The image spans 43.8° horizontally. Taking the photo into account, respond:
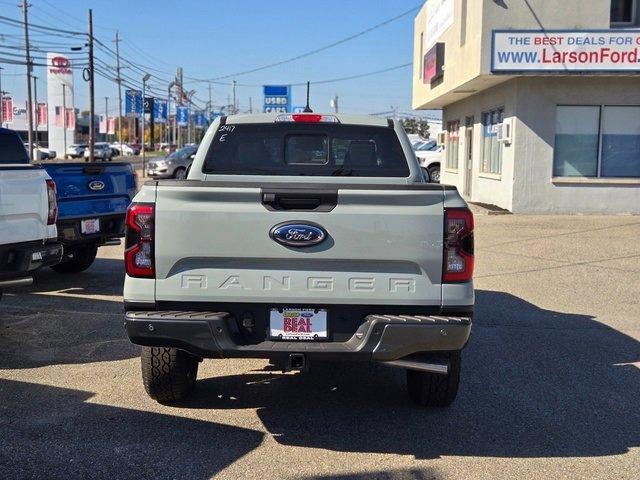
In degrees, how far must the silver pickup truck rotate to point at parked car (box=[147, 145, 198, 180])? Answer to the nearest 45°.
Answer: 0° — it already faces it

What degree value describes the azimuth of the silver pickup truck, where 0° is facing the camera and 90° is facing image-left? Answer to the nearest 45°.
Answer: approximately 180°

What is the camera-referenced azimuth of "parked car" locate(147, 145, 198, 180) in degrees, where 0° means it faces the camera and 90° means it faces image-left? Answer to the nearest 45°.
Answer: approximately 45°

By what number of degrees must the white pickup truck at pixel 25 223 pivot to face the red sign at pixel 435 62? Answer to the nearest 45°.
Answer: approximately 45° to its right

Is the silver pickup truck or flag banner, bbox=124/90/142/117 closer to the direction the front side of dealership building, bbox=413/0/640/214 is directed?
the silver pickup truck

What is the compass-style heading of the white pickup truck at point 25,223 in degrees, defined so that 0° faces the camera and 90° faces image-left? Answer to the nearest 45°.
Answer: approximately 180°

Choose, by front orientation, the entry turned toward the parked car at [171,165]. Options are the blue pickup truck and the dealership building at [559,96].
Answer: the blue pickup truck

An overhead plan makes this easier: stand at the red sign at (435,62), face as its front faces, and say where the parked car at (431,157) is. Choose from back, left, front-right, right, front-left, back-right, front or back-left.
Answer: back-right

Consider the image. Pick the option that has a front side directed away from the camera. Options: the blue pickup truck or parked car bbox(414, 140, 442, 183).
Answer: the blue pickup truck

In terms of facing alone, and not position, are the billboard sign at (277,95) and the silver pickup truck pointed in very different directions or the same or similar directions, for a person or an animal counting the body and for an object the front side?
very different directions
